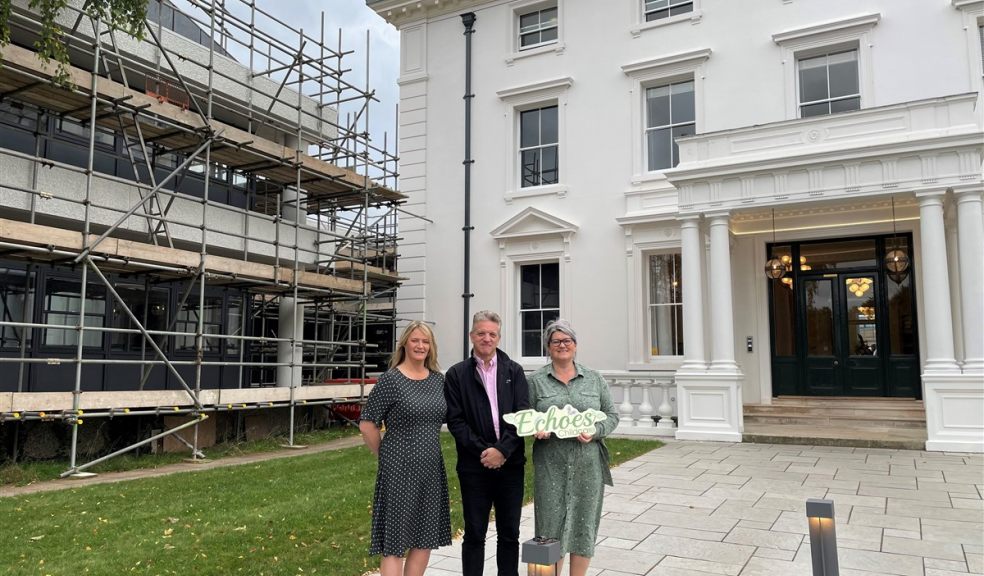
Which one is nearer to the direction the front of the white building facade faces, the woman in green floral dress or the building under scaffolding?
the woman in green floral dress

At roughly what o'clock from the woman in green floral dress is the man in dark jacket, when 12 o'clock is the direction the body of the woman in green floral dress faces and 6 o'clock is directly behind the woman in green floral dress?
The man in dark jacket is roughly at 3 o'clock from the woman in green floral dress.

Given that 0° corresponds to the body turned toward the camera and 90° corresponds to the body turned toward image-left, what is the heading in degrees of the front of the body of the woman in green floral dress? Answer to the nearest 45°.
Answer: approximately 0°

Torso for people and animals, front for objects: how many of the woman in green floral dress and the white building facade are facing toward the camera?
2

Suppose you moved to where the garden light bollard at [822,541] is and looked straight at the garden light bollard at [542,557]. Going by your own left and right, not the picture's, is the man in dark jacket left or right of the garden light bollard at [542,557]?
right

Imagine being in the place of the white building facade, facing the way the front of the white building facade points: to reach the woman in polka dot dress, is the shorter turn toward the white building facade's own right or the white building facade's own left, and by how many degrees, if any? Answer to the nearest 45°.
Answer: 0° — it already faces them

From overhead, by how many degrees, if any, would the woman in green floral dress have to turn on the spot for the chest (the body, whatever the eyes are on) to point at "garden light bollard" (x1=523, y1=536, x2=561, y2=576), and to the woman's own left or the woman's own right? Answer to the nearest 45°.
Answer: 0° — they already face it

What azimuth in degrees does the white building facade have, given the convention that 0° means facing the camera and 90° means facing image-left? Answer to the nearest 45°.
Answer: approximately 0°

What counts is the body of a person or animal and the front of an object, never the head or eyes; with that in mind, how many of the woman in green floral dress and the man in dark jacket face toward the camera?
2

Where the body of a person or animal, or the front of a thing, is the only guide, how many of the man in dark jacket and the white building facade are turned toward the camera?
2

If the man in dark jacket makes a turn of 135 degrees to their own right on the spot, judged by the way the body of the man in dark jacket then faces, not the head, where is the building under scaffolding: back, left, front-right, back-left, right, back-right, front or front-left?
front

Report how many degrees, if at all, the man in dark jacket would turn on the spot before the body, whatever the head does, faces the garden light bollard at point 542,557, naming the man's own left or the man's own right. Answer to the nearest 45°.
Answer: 0° — they already face it
